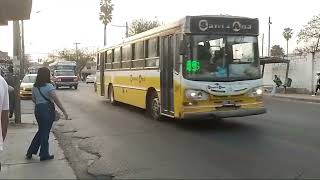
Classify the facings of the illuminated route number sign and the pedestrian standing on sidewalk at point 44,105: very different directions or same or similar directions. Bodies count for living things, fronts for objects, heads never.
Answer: very different directions

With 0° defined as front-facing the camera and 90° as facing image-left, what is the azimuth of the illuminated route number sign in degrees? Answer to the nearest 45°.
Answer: approximately 0°

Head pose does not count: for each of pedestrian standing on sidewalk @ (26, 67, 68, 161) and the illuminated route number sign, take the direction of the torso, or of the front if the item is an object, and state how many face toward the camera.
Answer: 1

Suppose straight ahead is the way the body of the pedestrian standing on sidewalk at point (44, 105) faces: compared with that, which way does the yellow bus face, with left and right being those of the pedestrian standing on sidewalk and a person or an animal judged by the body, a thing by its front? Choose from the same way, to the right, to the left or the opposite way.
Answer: to the right

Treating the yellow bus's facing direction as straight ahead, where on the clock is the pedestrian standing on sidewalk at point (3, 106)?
The pedestrian standing on sidewalk is roughly at 2 o'clock from the yellow bus.

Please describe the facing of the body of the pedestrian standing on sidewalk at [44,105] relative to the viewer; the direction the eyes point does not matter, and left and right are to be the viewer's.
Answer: facing away from the viewer and to the right of the viewer

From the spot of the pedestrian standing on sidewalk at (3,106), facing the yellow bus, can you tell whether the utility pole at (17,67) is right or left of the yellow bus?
left

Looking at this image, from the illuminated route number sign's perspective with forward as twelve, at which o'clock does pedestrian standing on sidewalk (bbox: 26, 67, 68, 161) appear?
The pedestrian standing on sidewalk is roughly at 1 o'clock from the illuminated route number sign.

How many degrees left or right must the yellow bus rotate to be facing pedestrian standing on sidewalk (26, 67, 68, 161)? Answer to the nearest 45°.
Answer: approximately 90° to its right
